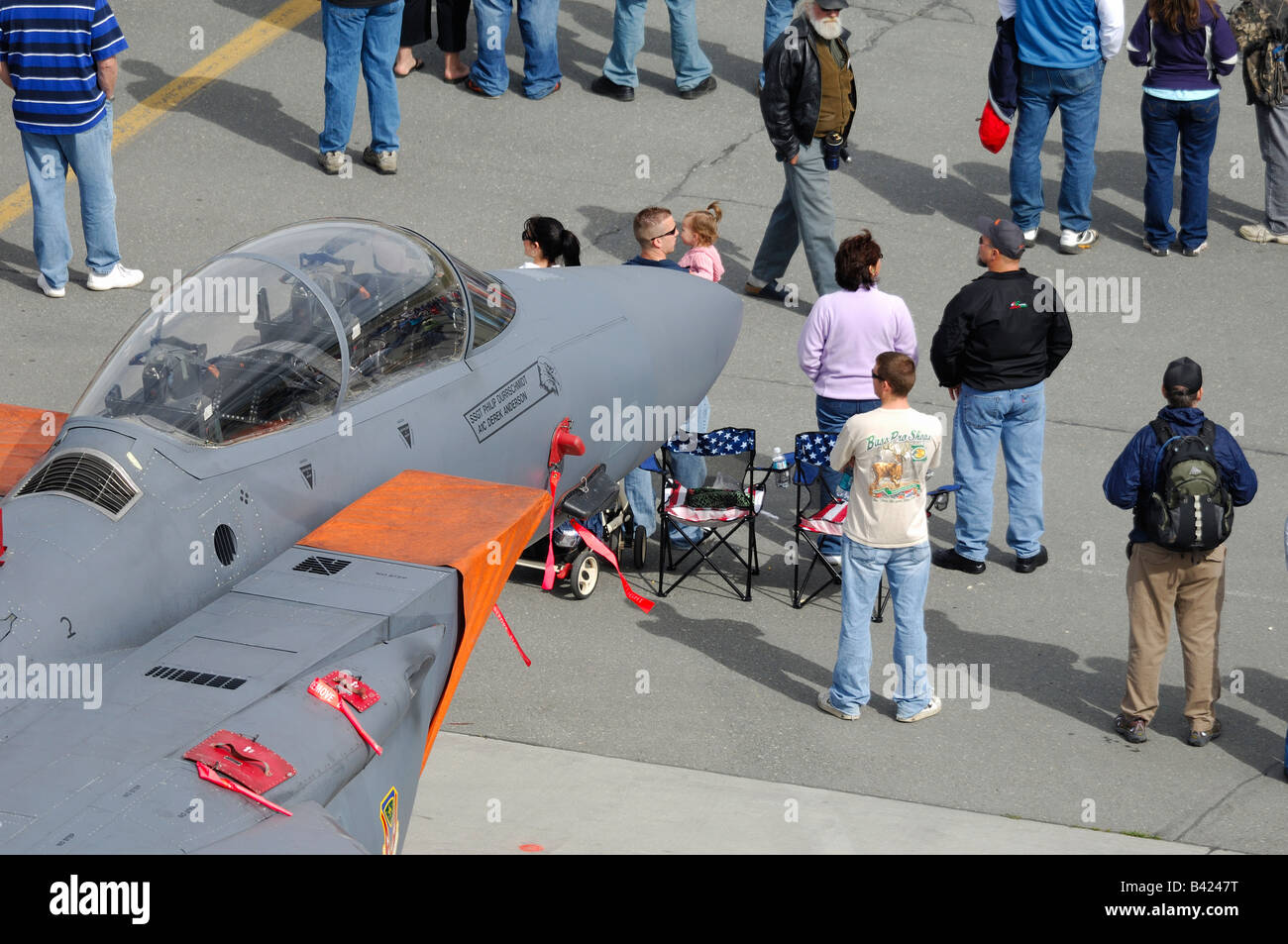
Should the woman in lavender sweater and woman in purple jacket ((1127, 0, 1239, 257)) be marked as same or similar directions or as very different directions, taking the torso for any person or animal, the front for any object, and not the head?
same or similar directions

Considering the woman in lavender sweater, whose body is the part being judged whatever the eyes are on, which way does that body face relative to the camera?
away from the camera

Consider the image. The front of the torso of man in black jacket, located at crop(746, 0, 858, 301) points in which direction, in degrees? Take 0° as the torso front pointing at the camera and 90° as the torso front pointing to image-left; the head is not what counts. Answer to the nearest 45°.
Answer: approximately 315°

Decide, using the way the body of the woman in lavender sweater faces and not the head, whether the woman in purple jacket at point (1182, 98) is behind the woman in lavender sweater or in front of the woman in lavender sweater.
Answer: in front

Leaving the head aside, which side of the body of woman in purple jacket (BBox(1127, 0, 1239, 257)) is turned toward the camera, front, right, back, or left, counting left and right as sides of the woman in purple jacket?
back

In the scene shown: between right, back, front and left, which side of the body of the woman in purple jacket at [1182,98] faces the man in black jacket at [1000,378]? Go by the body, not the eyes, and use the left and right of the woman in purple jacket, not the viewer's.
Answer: back

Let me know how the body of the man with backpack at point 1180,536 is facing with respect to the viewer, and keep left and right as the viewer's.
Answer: facing away from the viewer

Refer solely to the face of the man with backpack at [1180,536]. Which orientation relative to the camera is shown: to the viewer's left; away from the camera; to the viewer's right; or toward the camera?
away from the camera

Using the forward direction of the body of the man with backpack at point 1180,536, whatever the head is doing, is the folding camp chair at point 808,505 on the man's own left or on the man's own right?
on the man's own left

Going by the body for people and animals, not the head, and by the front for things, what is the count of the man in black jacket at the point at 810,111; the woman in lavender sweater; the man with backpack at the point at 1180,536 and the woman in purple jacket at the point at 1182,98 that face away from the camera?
3

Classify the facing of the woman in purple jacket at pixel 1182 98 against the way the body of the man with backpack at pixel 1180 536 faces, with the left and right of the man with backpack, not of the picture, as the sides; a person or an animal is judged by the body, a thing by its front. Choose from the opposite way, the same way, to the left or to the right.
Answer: the same way
